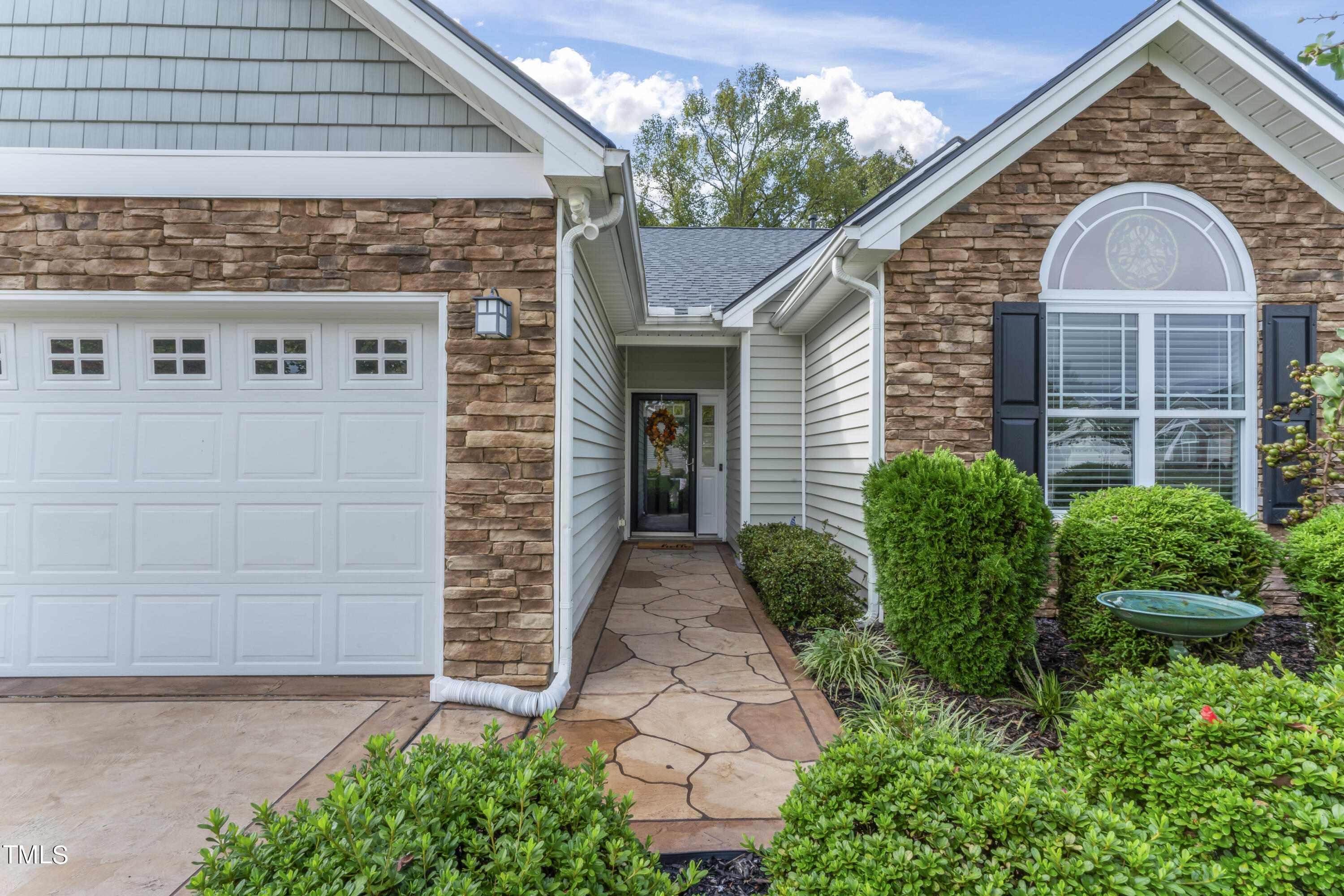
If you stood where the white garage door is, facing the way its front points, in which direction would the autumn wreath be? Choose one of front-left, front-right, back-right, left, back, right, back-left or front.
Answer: back-left

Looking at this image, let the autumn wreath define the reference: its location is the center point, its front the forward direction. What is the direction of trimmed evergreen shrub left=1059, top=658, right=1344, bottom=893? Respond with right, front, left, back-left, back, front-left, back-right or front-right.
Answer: front

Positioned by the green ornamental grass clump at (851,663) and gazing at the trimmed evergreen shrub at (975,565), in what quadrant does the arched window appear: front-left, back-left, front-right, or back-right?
front-left

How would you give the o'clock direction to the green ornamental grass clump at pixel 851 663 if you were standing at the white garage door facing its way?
The green ornamental grass clump is roughly at 10 o'clock from the white garage door.

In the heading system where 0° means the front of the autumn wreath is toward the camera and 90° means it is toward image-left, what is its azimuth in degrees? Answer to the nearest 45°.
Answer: approximately 0°

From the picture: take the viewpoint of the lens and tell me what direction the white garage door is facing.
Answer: facing the viewer

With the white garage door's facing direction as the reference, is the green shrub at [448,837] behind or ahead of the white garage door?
ahead

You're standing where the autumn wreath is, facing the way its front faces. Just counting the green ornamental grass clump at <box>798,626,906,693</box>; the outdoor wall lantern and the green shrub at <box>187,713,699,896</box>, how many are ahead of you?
3

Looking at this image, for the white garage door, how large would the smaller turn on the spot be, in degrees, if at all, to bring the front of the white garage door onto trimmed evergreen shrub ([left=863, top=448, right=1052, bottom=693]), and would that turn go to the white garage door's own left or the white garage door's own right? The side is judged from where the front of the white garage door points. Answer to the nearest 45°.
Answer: approximately 45° to the white garage door's own left

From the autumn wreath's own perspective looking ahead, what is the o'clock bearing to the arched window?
The arched window is roughly at 11 o'clock from the autumn wreath.

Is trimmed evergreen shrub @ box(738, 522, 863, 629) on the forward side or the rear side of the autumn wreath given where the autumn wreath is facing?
on the forward side

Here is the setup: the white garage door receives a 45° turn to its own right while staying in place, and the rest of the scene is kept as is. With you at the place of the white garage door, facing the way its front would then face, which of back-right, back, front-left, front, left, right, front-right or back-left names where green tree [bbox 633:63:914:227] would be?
back

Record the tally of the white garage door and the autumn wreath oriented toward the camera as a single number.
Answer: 2

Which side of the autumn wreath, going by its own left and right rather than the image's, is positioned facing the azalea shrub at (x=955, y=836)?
front

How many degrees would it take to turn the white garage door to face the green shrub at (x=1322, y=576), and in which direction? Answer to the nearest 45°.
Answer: approximately 45° to its left

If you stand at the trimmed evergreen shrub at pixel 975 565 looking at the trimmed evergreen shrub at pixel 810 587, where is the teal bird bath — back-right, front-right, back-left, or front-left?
back-right
